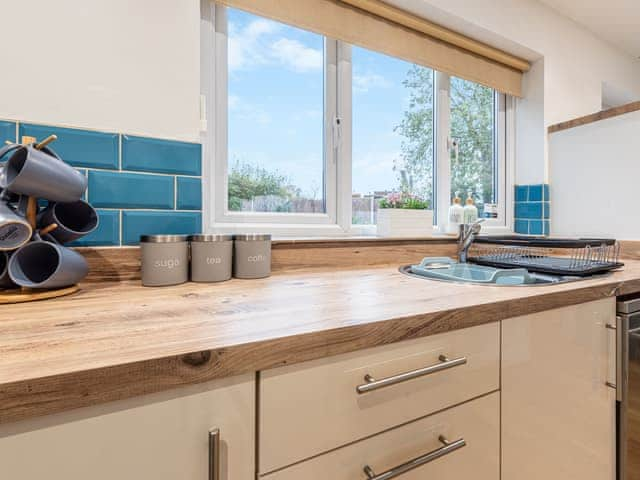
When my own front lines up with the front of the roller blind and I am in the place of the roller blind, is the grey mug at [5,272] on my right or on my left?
on my right

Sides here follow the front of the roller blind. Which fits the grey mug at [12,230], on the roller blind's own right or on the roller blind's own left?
on the roller blind's own right

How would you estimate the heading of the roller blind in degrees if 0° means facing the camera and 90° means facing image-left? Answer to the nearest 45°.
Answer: approximately 315°

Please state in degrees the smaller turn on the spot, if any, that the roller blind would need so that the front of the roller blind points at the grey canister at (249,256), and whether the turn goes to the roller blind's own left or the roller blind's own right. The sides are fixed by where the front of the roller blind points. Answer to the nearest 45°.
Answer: approximately 90° to the roller blind's own right

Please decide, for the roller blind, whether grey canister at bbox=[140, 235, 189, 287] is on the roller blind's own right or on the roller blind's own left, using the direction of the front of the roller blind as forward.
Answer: on the roller blind's own right
